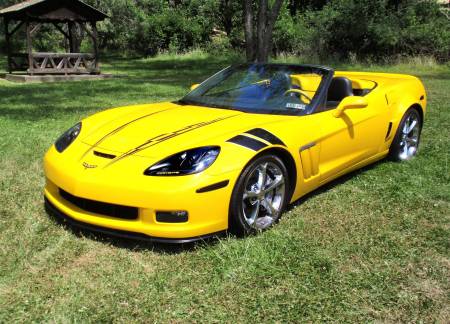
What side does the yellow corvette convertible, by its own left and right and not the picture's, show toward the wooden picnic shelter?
right

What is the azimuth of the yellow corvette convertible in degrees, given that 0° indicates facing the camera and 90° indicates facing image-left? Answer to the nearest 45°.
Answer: approximately 45°
